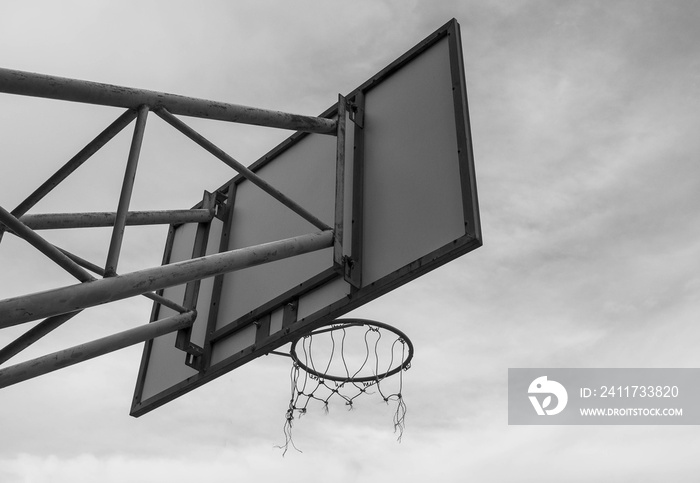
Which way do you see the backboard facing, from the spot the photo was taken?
facing away from the viewer and to the right of the viewer
